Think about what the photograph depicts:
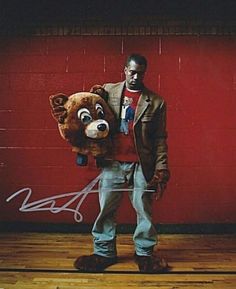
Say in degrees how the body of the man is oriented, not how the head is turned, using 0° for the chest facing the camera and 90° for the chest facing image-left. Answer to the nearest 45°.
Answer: approximately 0°
